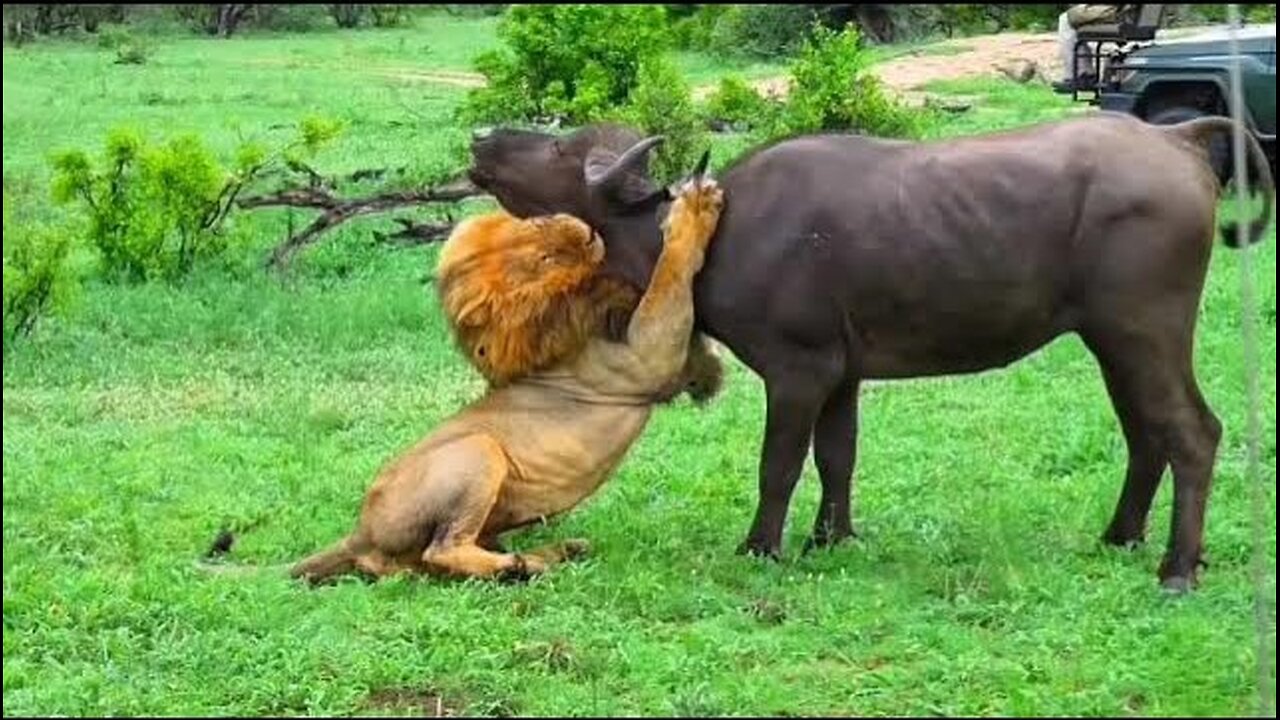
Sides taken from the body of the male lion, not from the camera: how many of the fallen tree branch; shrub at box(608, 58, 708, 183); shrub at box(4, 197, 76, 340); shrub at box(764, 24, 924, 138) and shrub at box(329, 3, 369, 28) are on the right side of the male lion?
0

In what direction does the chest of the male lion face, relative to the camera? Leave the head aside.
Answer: to the viewer's right

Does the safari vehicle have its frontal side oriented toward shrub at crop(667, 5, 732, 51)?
no

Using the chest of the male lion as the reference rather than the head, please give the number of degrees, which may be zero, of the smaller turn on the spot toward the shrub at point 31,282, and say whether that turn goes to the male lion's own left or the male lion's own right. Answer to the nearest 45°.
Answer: approximately 135° to the male lion's own left

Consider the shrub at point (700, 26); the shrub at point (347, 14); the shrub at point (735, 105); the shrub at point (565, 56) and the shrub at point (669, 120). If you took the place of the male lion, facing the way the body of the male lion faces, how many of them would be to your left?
5

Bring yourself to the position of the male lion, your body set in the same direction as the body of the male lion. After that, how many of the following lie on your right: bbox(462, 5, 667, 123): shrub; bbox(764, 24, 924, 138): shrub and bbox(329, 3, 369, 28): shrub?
0

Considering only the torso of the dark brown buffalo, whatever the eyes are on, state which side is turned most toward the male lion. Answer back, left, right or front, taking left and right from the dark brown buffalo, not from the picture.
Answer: front

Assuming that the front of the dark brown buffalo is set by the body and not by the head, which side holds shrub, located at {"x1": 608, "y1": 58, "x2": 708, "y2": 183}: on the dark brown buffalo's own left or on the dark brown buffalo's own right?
on the dark brown buffalo's own right

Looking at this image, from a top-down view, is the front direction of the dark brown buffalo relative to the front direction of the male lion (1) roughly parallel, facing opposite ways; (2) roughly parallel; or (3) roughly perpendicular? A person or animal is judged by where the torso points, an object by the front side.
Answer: roughly parallel, facing opposite ways

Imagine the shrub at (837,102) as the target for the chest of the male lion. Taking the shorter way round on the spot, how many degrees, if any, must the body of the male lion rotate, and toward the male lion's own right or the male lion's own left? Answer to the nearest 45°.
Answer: approximately 90° to the male lion's own left
